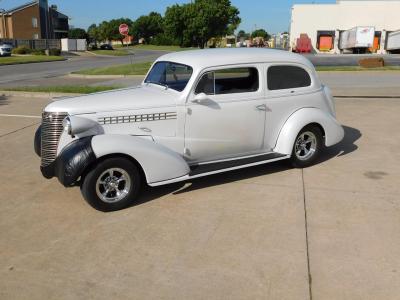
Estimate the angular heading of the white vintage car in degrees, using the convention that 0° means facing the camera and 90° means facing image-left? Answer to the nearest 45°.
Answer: approximately 45°

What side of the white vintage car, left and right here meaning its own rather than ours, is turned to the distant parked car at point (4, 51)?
right

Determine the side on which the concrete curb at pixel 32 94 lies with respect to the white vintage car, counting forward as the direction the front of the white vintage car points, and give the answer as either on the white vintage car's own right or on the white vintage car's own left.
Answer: on the white vintage car's own right
